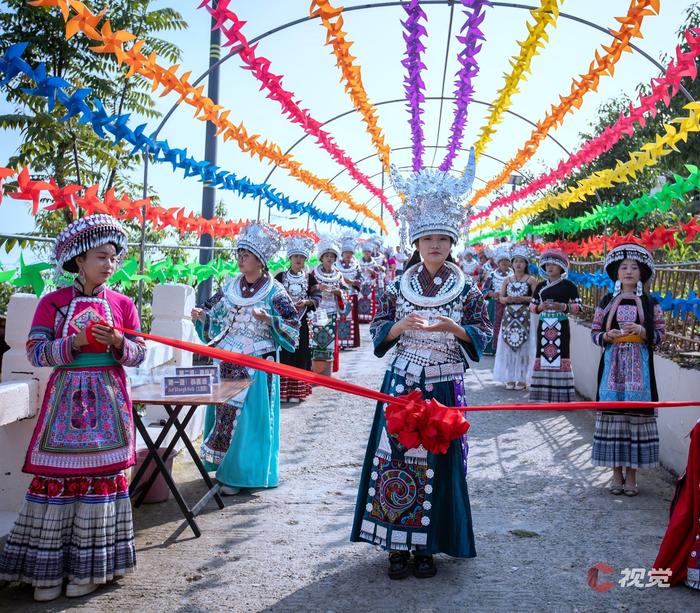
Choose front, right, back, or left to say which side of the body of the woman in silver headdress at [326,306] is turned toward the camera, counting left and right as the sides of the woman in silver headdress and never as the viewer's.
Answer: front

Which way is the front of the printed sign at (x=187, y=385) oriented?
toward the camera

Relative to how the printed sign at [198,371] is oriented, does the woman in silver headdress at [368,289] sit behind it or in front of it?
behind

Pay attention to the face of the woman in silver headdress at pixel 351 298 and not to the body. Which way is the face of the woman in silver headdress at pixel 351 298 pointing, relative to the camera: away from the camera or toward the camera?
toward the camera

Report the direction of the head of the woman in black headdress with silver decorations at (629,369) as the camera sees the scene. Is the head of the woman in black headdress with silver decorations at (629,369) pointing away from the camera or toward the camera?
toward the camera

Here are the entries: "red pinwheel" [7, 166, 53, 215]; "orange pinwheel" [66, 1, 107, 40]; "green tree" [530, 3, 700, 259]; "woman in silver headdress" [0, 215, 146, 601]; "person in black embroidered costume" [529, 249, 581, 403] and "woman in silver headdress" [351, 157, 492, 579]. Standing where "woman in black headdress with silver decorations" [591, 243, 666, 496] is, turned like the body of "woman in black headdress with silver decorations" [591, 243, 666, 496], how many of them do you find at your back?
2

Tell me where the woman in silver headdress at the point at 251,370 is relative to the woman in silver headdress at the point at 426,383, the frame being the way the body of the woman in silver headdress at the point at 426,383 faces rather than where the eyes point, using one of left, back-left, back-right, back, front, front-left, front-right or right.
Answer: back-right

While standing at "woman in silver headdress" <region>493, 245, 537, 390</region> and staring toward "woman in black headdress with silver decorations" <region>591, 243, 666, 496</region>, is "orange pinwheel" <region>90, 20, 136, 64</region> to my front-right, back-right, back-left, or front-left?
front-right

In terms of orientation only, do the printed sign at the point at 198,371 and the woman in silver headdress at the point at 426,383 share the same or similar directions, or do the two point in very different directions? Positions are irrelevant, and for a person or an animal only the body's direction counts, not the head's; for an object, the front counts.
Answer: same or similar directions

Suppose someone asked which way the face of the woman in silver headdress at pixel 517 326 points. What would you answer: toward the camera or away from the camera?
toward the camera

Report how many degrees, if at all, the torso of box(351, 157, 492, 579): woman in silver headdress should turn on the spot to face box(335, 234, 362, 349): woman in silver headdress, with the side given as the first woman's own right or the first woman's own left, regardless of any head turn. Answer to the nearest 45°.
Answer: approximately 180°

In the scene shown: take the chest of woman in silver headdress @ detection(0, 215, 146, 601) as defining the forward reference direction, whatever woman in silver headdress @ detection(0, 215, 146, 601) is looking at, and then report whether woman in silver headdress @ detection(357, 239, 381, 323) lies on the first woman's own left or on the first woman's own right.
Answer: on the first woman's own left

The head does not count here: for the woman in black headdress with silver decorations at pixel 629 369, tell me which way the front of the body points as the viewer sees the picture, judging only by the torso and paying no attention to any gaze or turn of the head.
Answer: toward the camera

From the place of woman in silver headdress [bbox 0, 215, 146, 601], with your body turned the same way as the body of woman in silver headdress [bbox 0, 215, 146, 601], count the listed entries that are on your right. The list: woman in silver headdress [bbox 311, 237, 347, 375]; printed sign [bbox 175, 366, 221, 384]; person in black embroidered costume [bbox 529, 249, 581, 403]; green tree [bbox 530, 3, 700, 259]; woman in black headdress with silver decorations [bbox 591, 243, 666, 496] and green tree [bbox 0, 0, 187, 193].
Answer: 0

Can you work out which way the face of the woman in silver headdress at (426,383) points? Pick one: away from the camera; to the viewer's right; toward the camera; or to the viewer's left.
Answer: toward the camera

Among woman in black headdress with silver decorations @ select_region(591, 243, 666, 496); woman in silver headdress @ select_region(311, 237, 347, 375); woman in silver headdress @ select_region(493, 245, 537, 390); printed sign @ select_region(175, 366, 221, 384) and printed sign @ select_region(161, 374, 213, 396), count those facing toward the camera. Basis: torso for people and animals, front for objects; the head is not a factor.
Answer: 5

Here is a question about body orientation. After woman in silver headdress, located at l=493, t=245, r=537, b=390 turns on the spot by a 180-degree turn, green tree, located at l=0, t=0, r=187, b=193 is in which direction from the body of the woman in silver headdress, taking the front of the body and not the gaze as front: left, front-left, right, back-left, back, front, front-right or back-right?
left

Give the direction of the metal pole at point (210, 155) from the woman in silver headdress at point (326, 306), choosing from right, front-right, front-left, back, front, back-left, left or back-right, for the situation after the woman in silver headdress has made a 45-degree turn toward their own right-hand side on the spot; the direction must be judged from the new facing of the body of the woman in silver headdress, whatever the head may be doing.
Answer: front

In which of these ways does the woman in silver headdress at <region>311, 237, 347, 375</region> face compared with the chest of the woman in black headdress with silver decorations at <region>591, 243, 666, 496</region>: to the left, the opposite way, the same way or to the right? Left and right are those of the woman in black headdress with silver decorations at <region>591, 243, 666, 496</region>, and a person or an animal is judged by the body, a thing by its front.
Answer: the same way
